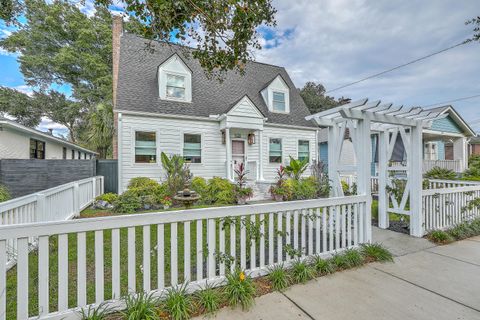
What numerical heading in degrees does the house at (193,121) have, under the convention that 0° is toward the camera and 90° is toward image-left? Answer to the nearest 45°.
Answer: approximately 315°

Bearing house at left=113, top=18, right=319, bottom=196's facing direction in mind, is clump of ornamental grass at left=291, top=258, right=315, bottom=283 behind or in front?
in front

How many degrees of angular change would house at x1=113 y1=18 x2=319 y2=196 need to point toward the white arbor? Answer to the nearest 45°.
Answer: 0° — it already faces it

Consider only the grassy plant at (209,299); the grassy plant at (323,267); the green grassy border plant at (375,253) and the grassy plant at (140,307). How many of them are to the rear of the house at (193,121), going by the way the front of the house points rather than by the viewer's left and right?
0

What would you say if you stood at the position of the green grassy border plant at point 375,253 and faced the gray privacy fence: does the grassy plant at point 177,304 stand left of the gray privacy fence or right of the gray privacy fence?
left

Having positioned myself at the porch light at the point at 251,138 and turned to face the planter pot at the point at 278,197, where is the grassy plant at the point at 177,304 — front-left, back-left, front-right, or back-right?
front-right

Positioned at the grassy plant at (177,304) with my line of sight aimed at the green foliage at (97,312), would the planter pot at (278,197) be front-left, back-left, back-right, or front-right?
back-right

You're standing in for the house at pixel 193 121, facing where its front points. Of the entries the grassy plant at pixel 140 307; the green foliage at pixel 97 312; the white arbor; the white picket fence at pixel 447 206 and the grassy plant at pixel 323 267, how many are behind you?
0

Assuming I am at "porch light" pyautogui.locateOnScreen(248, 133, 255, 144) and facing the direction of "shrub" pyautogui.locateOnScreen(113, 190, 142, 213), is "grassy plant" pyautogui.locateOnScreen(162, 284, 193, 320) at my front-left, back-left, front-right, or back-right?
front-left

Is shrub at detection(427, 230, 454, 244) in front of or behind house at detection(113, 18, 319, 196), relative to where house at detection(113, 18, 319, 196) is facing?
in front

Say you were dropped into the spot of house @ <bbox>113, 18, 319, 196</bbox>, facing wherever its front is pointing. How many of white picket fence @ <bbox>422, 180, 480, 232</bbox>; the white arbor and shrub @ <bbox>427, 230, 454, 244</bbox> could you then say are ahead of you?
3

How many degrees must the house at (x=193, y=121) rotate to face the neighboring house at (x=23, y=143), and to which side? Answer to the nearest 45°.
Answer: approximately 135° to its right

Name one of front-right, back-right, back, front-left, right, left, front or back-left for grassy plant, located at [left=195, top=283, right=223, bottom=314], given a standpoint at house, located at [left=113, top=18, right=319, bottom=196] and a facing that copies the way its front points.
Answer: front-right

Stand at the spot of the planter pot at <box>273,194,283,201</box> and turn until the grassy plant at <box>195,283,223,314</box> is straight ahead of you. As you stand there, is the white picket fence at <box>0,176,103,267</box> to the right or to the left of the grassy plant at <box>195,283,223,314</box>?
right
